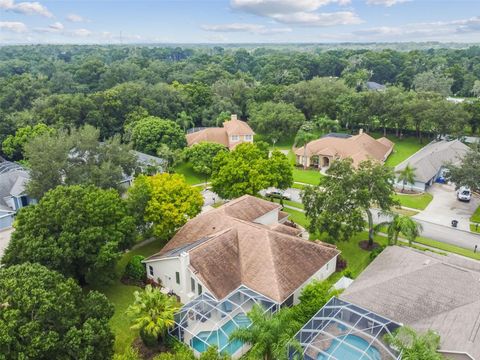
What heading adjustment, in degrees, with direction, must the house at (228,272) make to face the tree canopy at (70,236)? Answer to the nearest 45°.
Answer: approximately 135° to its left

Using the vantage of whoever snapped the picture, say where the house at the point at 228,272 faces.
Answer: facing away from the viewer and to the right of the viewer

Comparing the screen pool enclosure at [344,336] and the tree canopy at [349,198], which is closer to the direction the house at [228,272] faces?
the tree canopy

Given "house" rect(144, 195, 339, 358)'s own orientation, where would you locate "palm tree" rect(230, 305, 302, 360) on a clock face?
The palm tree is roughly at 4 o'clock from the house.

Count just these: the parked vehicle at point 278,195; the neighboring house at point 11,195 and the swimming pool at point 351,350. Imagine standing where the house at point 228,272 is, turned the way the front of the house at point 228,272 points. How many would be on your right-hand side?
1

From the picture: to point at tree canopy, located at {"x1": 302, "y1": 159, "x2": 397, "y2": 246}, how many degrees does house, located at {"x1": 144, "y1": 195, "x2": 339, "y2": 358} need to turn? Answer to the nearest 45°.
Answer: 0° — it already faces it

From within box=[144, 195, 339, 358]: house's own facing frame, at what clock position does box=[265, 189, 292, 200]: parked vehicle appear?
The parked vehicle is roughly at 11 o'clock from the house.

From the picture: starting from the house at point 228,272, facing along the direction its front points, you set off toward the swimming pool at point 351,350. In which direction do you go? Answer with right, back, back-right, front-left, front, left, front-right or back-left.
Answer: right

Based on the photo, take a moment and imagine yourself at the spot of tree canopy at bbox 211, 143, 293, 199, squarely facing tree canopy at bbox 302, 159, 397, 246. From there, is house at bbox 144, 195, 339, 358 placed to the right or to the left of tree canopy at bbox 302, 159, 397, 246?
right

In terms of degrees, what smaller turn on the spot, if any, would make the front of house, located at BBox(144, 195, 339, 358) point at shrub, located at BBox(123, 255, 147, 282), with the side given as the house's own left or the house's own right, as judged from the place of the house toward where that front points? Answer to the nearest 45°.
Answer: approximately 135° to the house's own left
